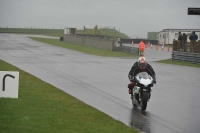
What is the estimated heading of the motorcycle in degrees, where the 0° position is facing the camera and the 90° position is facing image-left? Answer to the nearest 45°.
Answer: approximately 0°

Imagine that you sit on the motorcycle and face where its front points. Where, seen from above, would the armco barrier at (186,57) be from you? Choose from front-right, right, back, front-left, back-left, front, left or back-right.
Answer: back
